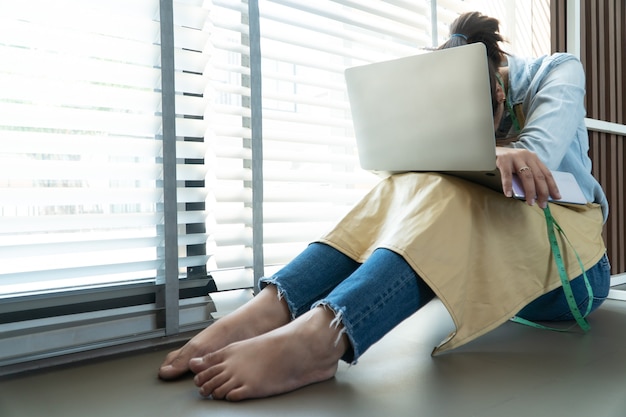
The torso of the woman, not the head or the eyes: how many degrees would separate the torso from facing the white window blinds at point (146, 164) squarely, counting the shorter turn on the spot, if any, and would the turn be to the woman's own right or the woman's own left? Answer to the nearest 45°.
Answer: approximately 45° to the woman's own right

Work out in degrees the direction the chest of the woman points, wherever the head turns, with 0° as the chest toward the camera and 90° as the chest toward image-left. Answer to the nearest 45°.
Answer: approximately 45°
